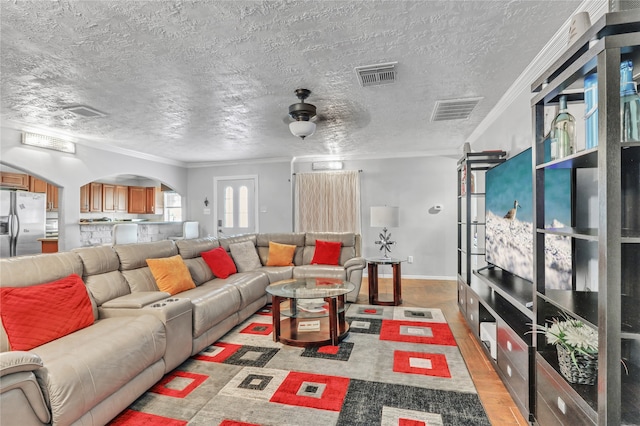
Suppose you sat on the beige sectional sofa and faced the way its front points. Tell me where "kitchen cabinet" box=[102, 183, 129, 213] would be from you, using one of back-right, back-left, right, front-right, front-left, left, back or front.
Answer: back-left

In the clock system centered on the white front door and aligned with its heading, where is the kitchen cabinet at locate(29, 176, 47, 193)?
The kitchen cabinet is roughly at 3 o'clock from the white front door.

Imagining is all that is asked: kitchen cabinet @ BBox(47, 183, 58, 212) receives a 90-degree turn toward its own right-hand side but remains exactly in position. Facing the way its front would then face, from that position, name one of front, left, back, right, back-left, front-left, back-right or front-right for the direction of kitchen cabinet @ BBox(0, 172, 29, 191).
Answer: front

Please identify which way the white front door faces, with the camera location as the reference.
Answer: facing the viewer

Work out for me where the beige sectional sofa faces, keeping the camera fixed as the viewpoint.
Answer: facing the viewer and to the right of the viewer

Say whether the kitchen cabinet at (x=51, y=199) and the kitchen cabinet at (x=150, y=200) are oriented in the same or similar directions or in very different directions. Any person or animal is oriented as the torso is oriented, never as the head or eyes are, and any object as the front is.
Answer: same or similar directions

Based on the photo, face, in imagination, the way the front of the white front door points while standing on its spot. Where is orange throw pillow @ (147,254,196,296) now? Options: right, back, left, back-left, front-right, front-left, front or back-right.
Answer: front

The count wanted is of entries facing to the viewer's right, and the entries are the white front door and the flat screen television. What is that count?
0

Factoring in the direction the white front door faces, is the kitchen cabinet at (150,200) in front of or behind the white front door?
behind

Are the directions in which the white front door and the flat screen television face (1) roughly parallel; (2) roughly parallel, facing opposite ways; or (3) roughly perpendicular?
roughly perpendicular

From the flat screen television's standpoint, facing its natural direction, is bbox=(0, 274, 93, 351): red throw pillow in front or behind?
in front

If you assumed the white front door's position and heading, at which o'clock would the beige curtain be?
The beige curtain is roughly at 10 o'clock from the white front door.

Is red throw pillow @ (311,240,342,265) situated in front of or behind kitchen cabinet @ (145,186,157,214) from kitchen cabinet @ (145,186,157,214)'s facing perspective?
in front

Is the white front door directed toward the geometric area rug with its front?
yes

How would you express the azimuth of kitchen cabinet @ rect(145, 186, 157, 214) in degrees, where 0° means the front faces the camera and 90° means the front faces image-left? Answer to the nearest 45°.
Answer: approximately 315°

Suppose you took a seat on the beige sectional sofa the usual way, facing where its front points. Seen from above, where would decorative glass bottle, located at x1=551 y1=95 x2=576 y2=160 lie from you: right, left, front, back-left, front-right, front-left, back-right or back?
front

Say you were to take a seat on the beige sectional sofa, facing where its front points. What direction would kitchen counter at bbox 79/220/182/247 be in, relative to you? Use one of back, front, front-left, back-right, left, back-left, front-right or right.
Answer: back-left
